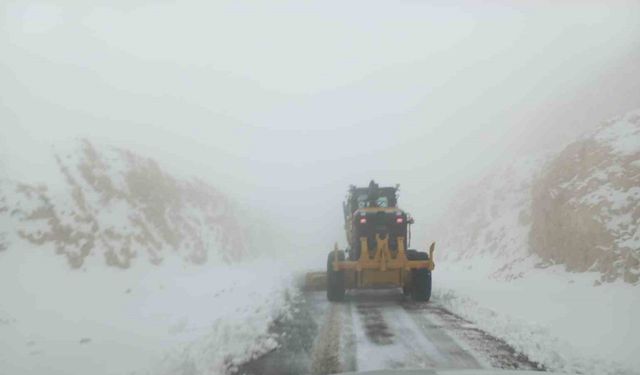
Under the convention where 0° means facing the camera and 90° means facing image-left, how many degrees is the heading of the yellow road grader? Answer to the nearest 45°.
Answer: approximately 180°
